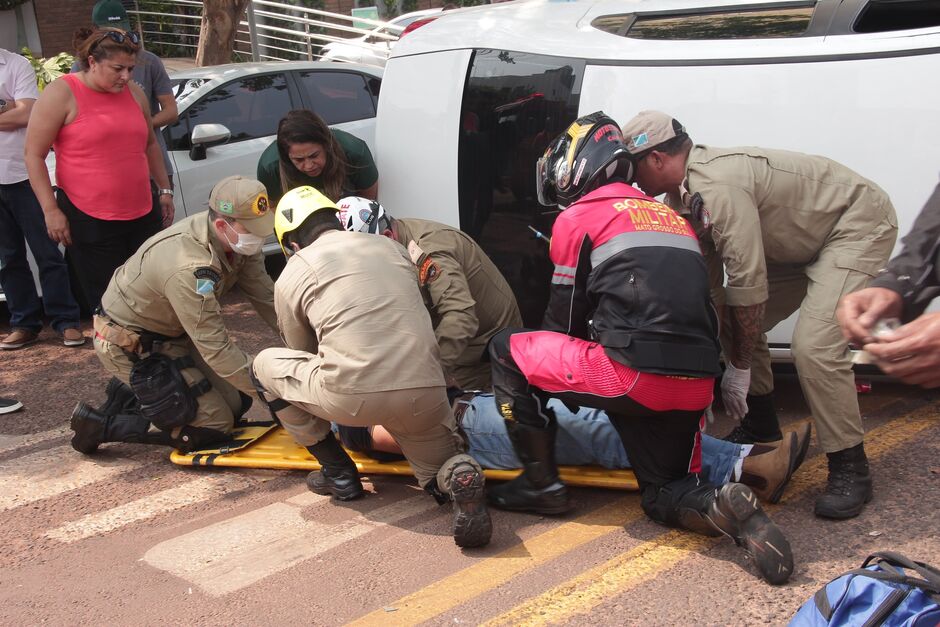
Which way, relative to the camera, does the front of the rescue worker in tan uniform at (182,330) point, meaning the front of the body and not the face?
to the viewer's right

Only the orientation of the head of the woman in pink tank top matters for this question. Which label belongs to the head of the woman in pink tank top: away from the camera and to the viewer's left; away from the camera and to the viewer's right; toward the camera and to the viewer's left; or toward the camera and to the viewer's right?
toward the camera and to the viewer's right

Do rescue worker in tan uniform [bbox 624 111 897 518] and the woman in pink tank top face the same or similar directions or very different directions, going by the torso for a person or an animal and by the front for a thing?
very different directions

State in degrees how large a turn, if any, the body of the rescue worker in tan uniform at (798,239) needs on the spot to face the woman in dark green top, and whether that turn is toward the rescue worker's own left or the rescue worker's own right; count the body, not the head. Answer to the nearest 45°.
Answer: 0° — they already face them

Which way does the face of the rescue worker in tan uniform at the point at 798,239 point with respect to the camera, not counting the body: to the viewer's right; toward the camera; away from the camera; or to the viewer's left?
to the viewer's left

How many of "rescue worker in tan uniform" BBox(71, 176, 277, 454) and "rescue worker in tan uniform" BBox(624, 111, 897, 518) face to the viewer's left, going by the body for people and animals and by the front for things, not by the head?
1

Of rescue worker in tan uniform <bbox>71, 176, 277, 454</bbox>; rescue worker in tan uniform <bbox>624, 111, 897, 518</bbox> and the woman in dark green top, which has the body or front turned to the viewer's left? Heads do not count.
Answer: rescue worker in tan uniform <bbox>624, 111, 897, 518</bbox>

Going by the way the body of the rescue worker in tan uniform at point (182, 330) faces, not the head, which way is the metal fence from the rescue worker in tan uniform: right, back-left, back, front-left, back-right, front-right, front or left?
left

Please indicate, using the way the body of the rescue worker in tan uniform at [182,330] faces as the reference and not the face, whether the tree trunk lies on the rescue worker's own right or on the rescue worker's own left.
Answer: on the rescue worker's own left

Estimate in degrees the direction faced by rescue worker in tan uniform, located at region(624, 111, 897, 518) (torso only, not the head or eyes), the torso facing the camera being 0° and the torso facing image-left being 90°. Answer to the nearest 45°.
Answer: approximately 90°

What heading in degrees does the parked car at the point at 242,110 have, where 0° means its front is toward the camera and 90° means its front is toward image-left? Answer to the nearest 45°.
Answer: approximately 45°
